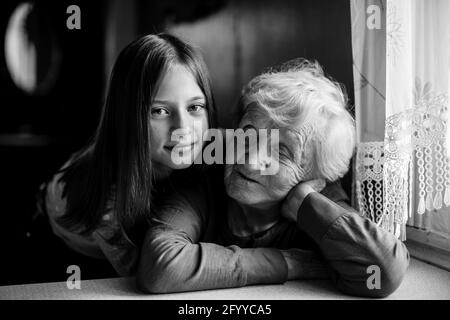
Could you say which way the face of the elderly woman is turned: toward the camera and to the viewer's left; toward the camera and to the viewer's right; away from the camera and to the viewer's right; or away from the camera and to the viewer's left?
toward the camera and to the viewer's left

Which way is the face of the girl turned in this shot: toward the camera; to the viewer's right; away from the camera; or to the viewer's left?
toward the camera

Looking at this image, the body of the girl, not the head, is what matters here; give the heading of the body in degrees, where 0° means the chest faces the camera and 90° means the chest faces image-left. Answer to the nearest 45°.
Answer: approximately 315°
